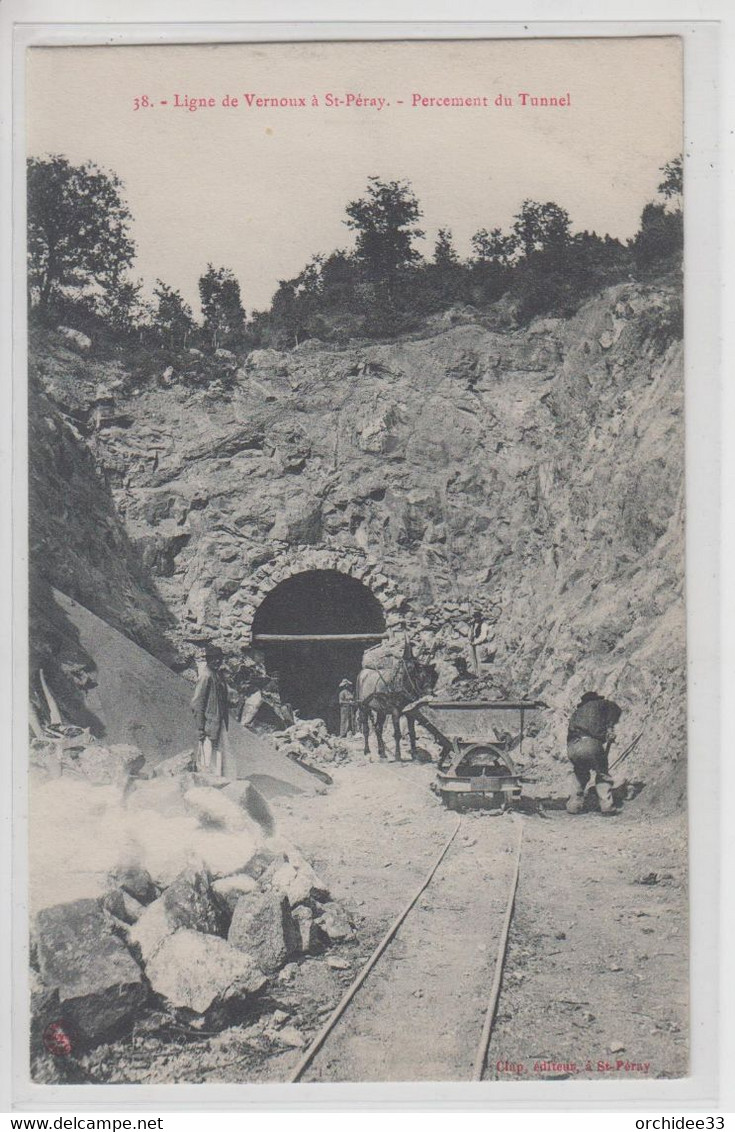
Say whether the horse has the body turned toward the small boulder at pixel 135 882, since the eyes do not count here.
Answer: no

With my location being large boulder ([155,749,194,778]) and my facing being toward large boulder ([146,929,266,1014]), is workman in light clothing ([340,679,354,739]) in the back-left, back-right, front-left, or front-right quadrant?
back-left
